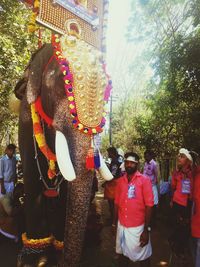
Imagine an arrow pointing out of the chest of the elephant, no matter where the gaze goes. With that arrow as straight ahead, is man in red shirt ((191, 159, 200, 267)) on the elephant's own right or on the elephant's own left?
on the elephant's own left

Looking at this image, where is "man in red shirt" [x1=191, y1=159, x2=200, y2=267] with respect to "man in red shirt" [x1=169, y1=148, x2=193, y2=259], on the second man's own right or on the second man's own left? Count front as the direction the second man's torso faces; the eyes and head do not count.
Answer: on the second man's own left

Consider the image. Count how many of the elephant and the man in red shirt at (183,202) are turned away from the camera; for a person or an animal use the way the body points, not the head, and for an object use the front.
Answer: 0

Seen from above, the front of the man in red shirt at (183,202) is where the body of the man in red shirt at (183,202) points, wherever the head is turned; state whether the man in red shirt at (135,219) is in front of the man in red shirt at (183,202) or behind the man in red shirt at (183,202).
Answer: in front

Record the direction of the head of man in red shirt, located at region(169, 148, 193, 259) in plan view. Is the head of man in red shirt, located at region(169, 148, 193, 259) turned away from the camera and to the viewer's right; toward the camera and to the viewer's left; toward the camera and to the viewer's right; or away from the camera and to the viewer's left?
toward the camera and to the viewer's left

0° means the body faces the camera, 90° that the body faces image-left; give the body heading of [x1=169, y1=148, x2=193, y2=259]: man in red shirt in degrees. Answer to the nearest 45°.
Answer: approximately 45°

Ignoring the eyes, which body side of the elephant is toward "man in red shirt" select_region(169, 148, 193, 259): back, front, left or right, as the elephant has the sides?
left

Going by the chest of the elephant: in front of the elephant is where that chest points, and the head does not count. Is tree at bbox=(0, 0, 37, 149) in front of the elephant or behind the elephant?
behind

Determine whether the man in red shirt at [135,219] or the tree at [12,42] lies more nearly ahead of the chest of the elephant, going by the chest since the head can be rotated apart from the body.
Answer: the man in red shirt

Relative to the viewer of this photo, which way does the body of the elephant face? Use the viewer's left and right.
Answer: facing the viewer and to the right of the viewer
